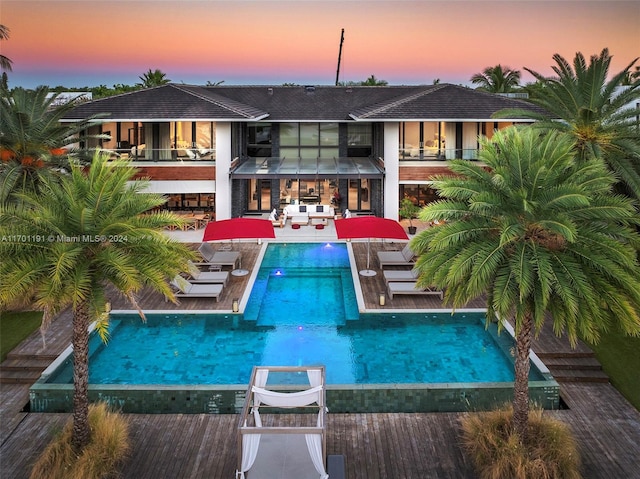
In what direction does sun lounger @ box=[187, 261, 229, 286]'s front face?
to the viewer's right

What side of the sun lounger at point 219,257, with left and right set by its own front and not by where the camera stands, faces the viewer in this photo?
right

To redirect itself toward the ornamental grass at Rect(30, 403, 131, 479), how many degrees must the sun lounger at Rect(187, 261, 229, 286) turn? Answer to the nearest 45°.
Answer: approximately 90° to its right

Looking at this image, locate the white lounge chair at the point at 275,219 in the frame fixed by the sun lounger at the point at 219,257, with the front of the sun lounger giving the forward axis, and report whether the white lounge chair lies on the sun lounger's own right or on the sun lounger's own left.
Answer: on the sun lounger's own left

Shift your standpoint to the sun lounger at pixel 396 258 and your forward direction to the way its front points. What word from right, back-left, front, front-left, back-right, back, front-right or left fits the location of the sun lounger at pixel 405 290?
left

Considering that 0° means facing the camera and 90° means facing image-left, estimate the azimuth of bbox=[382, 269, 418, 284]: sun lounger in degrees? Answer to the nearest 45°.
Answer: approximately 90°

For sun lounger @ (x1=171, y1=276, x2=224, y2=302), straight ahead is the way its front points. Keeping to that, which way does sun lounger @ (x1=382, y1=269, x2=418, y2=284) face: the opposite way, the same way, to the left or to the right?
the opposite way

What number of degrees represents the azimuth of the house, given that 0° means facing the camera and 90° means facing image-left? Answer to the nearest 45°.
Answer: approximately 0°

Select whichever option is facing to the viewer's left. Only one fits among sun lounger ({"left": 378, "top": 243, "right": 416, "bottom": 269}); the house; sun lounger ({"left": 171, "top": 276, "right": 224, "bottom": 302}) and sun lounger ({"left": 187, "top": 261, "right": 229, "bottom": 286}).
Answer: sun lounger ({"left": 378, "top": 243, "right": 416, "bottom": 269})

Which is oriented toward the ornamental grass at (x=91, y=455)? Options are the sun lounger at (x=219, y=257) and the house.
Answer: the house

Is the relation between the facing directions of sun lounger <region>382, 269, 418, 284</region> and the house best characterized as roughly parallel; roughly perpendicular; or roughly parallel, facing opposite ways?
roughly perpendicular
